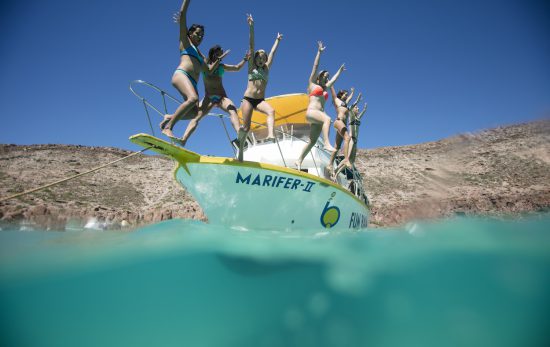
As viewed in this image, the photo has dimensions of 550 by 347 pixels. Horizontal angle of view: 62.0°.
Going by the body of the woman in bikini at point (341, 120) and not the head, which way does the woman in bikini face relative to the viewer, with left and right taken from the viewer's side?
facing the viewer and to the right of the viewer

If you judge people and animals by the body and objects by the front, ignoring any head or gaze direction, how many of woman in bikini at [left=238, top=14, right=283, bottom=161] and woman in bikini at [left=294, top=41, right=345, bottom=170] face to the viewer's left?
0

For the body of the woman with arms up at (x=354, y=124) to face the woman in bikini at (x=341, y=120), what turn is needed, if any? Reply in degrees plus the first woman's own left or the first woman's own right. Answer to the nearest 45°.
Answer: approximately 45° to the first woman's own right

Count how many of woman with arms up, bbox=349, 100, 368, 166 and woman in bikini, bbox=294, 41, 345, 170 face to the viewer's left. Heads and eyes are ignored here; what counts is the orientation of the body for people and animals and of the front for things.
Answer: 0

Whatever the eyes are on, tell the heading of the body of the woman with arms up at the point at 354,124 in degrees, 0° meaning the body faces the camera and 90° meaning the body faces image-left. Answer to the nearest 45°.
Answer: approximately 315°

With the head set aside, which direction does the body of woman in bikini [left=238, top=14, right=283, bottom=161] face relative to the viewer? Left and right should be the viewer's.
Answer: facing the viewer

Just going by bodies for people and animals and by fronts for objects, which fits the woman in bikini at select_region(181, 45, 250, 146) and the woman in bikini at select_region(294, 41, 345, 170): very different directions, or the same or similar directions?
same or similar directions

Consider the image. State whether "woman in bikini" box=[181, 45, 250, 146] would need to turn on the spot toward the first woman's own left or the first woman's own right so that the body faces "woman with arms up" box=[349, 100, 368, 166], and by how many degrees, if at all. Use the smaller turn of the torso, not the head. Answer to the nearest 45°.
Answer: approximately 90° to the first woman's own left

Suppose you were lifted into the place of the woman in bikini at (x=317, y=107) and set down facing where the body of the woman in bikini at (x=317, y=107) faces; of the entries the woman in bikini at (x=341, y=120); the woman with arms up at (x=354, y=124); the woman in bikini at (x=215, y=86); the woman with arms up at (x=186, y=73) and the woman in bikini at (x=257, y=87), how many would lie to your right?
3

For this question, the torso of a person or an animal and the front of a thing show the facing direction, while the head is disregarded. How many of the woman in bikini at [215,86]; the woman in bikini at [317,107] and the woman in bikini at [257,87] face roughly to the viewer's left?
0
